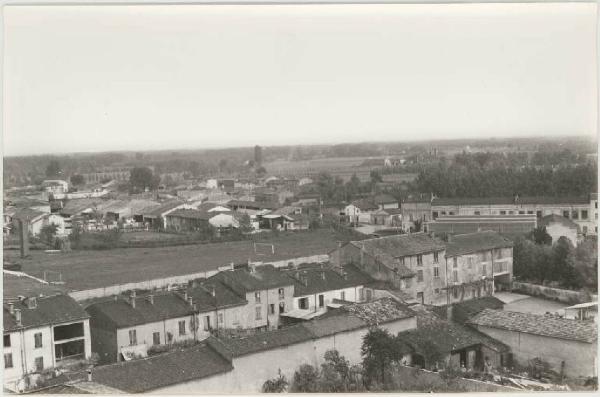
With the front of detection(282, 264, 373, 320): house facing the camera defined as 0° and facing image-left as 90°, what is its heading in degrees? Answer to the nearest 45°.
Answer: approximately 315°

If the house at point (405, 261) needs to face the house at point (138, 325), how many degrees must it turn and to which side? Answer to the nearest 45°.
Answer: approximately 90° to its right

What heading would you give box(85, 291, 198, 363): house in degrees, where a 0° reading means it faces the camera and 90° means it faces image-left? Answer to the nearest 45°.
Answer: approximately 315°

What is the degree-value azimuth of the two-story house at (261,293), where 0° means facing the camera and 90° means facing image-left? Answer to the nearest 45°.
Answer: approximately 315°

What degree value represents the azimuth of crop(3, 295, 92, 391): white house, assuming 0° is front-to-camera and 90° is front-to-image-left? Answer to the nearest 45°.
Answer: approximately 315°
